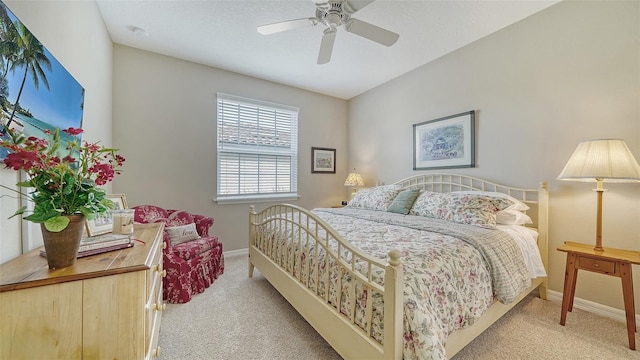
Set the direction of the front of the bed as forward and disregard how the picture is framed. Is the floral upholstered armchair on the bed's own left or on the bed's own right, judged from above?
on the bed's own right

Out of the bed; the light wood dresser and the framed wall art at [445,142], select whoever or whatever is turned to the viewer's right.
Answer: the light wood dresser

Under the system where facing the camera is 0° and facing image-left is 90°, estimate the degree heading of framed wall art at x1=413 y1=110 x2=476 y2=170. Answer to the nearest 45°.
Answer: approximately 45°

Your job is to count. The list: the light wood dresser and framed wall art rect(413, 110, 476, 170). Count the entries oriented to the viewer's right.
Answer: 1

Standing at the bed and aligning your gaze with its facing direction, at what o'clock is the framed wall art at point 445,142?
The framed wall art is roughly at 5 o'clock from the bed.

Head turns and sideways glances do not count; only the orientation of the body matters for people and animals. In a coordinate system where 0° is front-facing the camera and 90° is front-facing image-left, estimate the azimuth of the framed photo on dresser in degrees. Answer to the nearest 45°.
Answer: approximately 315°

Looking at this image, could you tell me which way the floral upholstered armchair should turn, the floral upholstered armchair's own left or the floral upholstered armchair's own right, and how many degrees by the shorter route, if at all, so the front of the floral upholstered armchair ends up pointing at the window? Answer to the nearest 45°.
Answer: approximately 90° to the floral upholstered armchair's own left

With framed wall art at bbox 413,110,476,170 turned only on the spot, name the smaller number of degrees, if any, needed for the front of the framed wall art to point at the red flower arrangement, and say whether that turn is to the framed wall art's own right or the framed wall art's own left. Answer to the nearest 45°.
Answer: approximately 45° to the framed wall art's own left

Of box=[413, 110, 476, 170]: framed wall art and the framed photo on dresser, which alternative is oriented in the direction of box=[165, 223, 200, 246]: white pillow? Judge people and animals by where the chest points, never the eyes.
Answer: the framed wall art

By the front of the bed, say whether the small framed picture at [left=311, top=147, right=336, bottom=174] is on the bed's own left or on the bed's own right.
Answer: on the bed's own right
